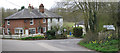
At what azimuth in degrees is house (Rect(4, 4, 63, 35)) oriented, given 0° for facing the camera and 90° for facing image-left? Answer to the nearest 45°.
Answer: approximately 0°
